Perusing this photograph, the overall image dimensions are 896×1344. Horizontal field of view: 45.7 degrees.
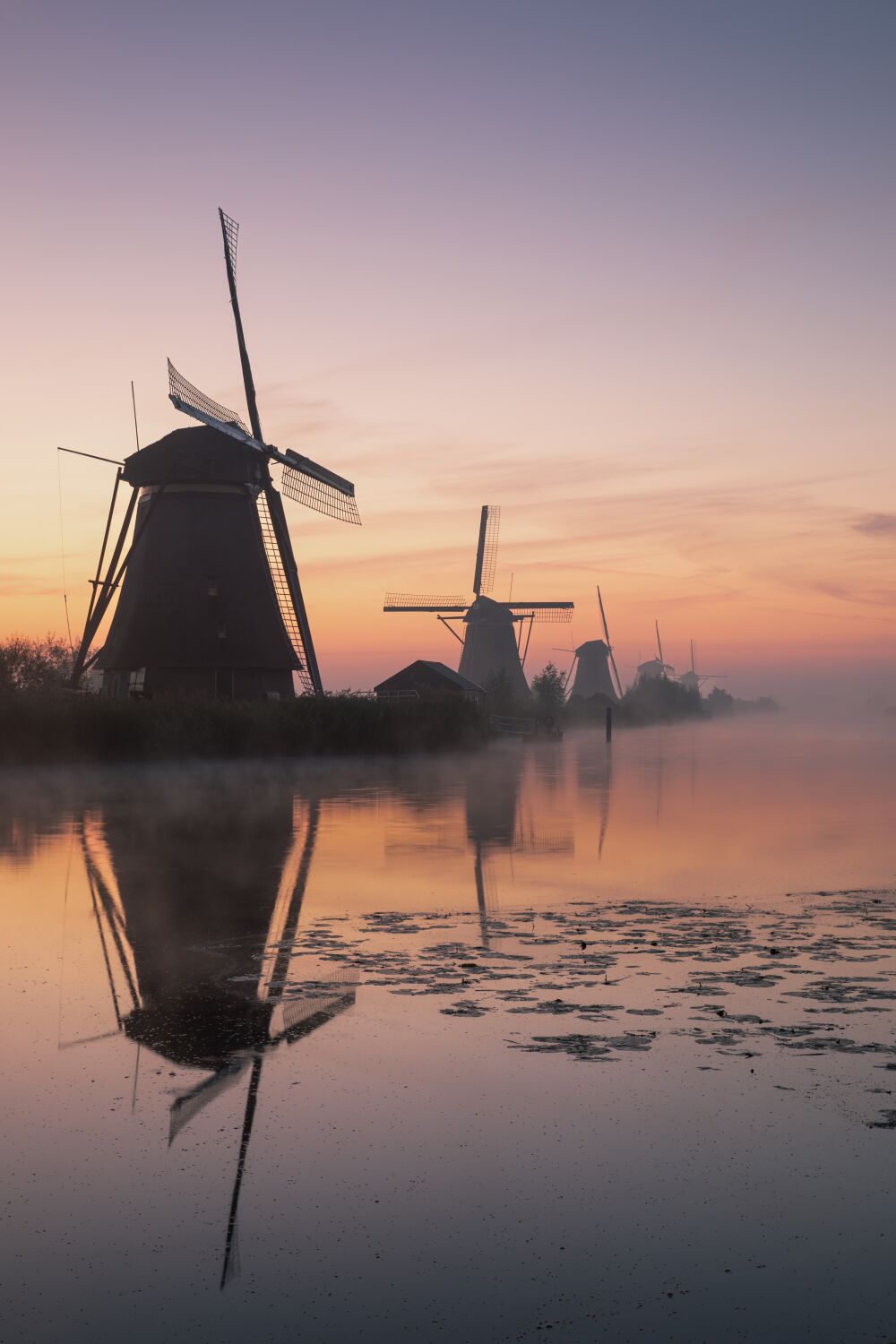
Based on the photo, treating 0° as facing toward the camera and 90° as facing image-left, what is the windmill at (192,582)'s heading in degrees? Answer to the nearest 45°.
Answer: approximately 315°
